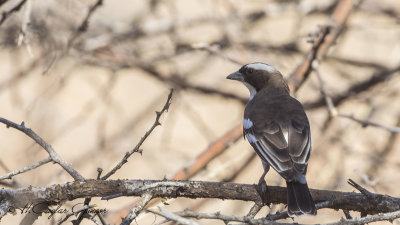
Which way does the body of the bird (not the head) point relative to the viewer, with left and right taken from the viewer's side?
facing away from the viewer and to the left of the viewer

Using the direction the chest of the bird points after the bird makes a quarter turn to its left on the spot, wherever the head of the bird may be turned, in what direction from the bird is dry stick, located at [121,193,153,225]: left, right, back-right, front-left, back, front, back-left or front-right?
front

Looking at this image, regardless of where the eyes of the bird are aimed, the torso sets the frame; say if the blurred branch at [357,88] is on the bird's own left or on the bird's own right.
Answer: on the bird's own right
